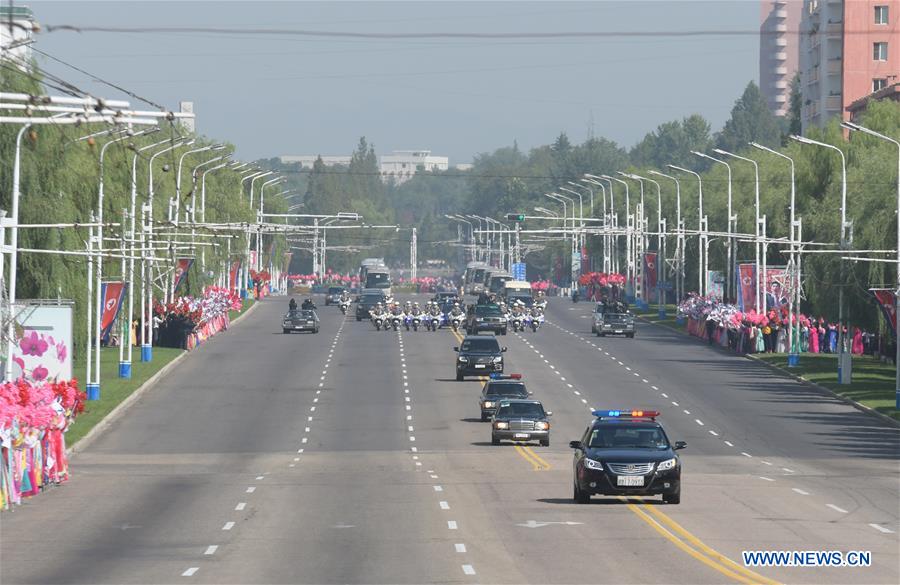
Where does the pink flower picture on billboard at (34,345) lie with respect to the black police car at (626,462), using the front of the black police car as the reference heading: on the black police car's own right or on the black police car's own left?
on the black police car's own right

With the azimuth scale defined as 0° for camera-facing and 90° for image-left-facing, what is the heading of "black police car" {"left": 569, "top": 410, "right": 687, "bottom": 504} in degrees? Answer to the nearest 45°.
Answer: approximately 0°
